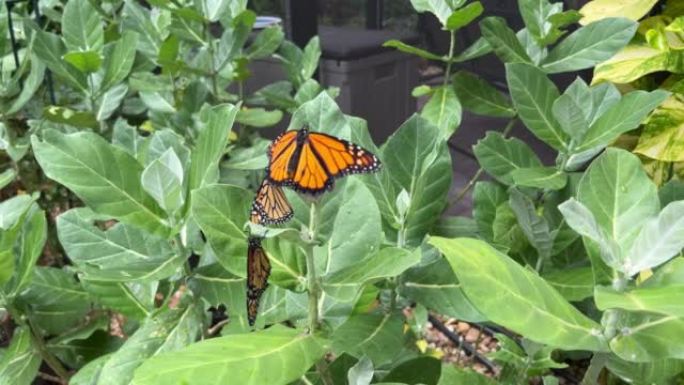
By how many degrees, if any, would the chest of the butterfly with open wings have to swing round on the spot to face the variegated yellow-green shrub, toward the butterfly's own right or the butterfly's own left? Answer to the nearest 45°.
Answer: approximately 45° to the butterfly's own right

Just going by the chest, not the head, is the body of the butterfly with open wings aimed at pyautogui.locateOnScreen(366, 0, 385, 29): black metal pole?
yes

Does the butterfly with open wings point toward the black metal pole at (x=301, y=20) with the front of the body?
yes

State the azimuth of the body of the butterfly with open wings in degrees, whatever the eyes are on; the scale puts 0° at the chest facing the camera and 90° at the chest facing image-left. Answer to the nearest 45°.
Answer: approximately 180°
